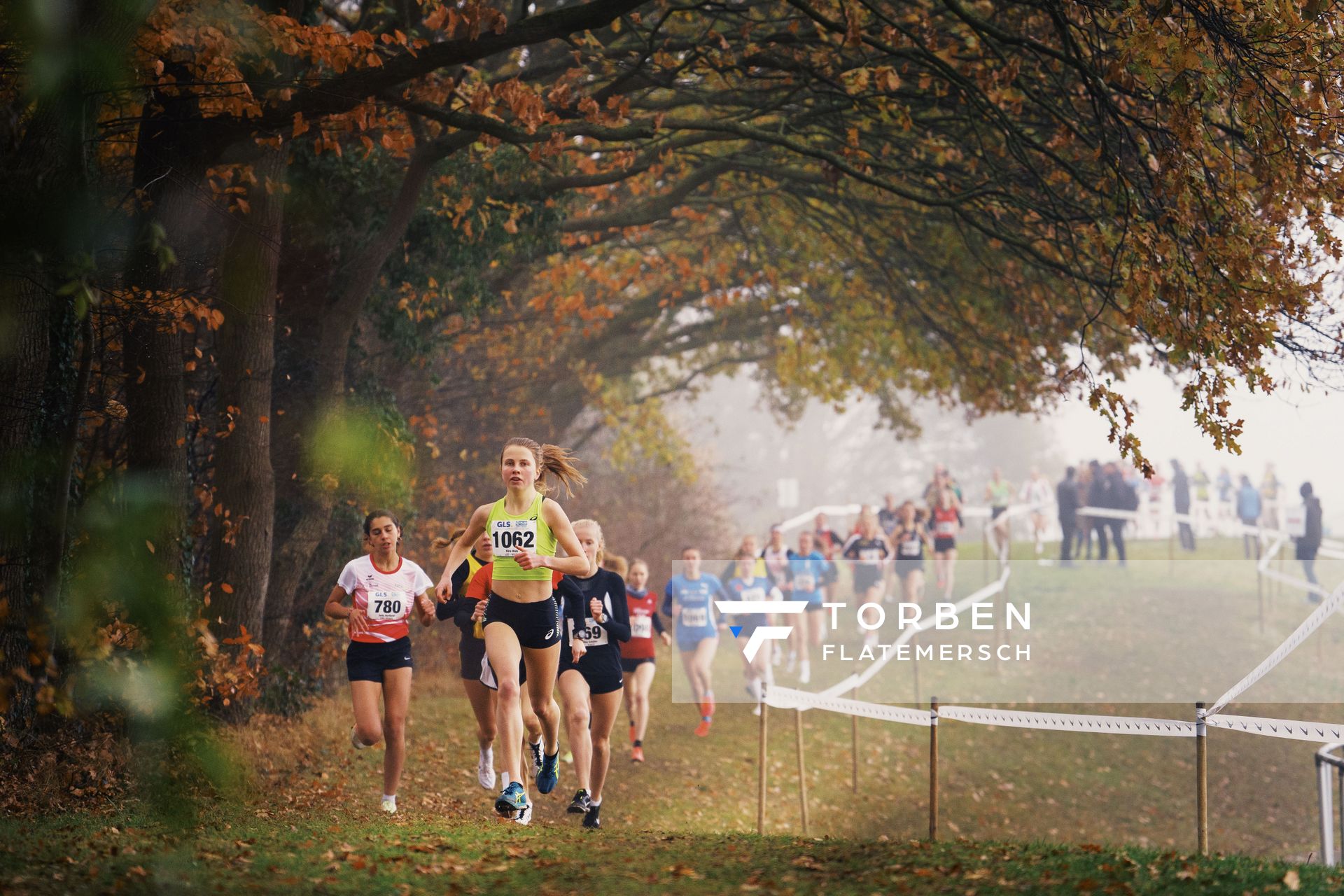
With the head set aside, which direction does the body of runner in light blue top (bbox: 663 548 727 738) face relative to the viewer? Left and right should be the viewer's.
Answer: facing the viewer

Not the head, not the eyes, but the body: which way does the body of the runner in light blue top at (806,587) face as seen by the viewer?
toward the camera

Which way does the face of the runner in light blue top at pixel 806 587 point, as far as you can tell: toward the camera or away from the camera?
toward the camera

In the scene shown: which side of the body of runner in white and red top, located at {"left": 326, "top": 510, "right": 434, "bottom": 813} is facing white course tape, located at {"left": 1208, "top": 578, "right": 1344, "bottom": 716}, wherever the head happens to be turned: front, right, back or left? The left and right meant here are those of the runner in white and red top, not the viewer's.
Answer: left

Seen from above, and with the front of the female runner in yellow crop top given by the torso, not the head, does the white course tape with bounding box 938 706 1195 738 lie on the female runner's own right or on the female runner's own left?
on the female runner's own left

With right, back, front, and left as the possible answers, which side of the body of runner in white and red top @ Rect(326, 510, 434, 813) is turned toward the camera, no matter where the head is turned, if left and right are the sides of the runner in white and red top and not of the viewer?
front

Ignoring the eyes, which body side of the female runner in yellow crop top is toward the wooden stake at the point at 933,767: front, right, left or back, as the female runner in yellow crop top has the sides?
left

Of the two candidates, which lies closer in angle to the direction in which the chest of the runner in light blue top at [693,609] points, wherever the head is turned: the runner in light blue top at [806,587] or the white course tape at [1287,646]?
the white course tape

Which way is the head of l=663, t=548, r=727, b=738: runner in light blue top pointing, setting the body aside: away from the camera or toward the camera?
toward the camera

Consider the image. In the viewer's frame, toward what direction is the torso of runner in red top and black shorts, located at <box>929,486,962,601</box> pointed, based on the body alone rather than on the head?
toward the camera

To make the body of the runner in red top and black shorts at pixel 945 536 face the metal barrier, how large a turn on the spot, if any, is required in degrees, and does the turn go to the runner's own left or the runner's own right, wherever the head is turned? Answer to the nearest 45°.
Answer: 0° — they already face it

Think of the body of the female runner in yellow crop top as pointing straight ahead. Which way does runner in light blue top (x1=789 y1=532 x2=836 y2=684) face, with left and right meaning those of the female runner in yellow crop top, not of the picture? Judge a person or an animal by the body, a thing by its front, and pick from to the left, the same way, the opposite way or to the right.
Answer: the same way

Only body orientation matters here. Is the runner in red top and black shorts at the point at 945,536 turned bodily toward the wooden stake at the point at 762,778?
yes

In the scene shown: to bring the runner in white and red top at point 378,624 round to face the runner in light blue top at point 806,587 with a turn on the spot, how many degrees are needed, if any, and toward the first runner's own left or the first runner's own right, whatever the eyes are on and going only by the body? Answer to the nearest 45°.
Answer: approximately 135° to the first runner's own left

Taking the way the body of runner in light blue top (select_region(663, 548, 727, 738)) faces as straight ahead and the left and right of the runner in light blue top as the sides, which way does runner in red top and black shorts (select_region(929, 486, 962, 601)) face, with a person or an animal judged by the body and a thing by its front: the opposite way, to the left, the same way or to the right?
the same way

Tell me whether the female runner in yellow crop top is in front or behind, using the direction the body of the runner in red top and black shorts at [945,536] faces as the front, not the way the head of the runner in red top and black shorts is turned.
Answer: in front

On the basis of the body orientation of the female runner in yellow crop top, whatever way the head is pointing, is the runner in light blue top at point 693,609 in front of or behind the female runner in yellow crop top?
behind

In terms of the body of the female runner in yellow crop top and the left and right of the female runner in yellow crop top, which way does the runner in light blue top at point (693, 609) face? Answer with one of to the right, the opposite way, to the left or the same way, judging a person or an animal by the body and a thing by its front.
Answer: the same way

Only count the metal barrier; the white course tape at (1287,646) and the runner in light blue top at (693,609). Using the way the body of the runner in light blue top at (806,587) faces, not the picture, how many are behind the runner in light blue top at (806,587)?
0
